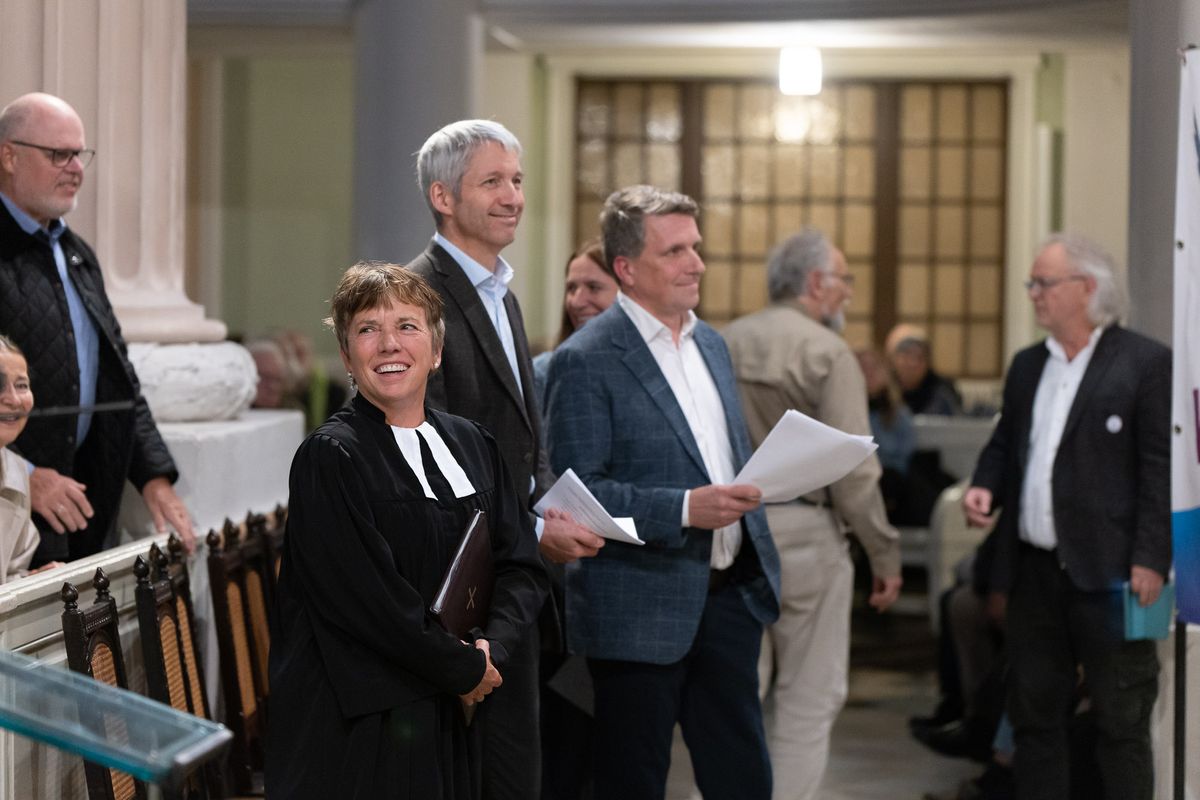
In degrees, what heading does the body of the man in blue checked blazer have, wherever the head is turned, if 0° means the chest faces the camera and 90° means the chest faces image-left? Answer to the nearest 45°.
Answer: approximately 315°

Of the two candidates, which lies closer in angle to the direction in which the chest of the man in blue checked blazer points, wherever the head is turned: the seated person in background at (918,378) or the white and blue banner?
the white and blue banner

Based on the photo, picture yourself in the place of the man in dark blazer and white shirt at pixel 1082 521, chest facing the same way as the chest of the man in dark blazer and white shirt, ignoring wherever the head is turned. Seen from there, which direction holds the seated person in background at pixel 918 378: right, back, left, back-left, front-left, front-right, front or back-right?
back-right

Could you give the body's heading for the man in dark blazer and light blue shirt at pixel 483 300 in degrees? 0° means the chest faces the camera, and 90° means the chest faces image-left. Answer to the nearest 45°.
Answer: approximately 315°

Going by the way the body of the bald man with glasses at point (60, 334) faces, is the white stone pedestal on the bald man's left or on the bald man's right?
on the bald man's left

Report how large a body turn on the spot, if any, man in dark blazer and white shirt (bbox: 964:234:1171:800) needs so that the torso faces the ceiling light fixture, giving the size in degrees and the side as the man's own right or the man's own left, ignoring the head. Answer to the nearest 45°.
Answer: approximately 135° to the man's own right

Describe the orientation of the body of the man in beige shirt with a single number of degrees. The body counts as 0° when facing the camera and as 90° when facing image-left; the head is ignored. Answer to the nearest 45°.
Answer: approximately 225°

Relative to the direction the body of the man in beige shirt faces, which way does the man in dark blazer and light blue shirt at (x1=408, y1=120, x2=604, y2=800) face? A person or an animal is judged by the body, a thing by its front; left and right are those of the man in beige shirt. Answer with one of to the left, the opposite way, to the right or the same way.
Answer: to the right

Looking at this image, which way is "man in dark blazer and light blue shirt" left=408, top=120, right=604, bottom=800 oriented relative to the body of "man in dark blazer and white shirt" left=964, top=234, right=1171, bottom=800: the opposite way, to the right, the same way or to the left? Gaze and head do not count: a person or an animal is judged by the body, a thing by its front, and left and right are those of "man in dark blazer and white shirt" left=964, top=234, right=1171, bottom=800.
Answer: to the left

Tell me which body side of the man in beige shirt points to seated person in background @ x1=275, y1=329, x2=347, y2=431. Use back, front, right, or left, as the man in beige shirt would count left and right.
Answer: left
